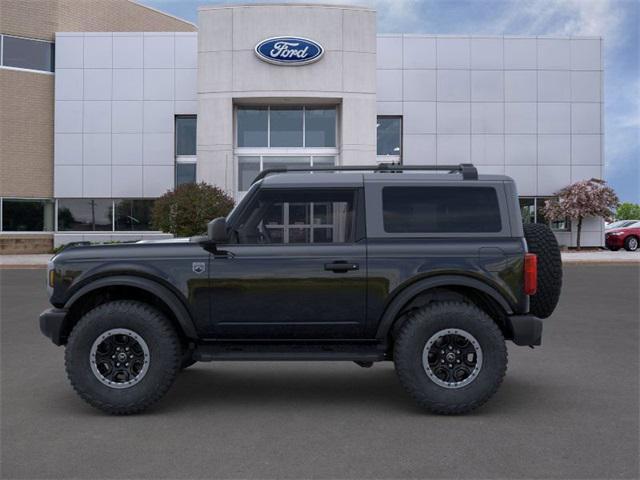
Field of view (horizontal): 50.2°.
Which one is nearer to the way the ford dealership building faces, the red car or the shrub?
the shrub

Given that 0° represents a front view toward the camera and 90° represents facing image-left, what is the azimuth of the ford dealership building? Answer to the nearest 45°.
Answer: approximately 0°

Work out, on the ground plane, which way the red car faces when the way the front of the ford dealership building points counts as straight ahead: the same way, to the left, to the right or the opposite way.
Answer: to the right

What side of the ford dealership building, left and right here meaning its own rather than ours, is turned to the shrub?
front

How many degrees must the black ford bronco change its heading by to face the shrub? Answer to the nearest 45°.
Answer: approximately 90° to its right

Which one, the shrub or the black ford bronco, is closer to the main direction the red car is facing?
the shrub

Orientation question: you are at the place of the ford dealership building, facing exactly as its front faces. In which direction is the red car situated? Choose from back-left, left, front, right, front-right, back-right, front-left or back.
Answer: left

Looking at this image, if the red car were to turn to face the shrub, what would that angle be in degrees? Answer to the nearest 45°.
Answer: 0° — it already faces it

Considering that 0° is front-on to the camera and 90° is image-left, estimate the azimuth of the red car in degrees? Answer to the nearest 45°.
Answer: approximately 45°

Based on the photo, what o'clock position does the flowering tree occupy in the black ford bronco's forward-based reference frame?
The flowering tree is roughly at 4 o'clock from the black ford bronco.

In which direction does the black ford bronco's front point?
to the viewer's left

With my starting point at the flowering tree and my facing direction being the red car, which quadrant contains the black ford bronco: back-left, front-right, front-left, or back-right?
back-right
